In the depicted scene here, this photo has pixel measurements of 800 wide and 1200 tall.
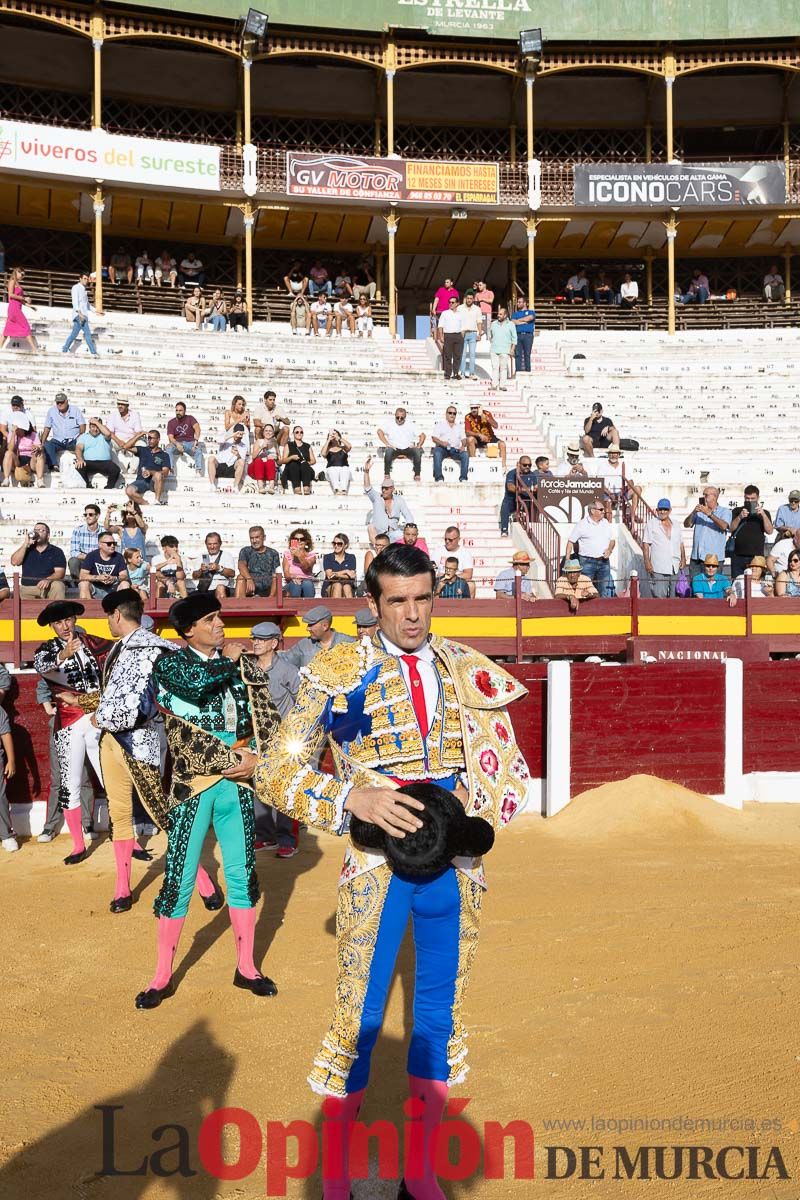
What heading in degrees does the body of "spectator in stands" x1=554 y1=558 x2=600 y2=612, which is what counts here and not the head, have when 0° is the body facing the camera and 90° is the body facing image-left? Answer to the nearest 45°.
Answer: approximately 0°

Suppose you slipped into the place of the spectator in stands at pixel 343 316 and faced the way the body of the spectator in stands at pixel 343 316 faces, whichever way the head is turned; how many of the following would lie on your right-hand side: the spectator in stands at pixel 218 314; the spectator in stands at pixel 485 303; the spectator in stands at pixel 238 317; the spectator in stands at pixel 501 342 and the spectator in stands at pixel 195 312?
3

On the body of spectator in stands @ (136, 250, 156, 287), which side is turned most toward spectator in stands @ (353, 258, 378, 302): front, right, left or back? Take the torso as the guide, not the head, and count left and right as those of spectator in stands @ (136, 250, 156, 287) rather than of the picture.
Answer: left
